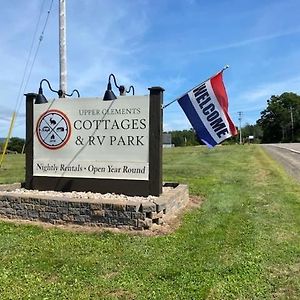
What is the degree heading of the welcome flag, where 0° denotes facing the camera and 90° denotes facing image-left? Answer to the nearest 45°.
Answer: approximately 0°

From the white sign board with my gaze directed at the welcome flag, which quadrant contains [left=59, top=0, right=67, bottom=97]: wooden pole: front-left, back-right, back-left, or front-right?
back-left

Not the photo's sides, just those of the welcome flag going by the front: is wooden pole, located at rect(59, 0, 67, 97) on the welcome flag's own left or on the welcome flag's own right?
on the welcome flag's own right

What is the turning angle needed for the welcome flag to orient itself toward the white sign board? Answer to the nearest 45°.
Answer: approximately 90° to its right
